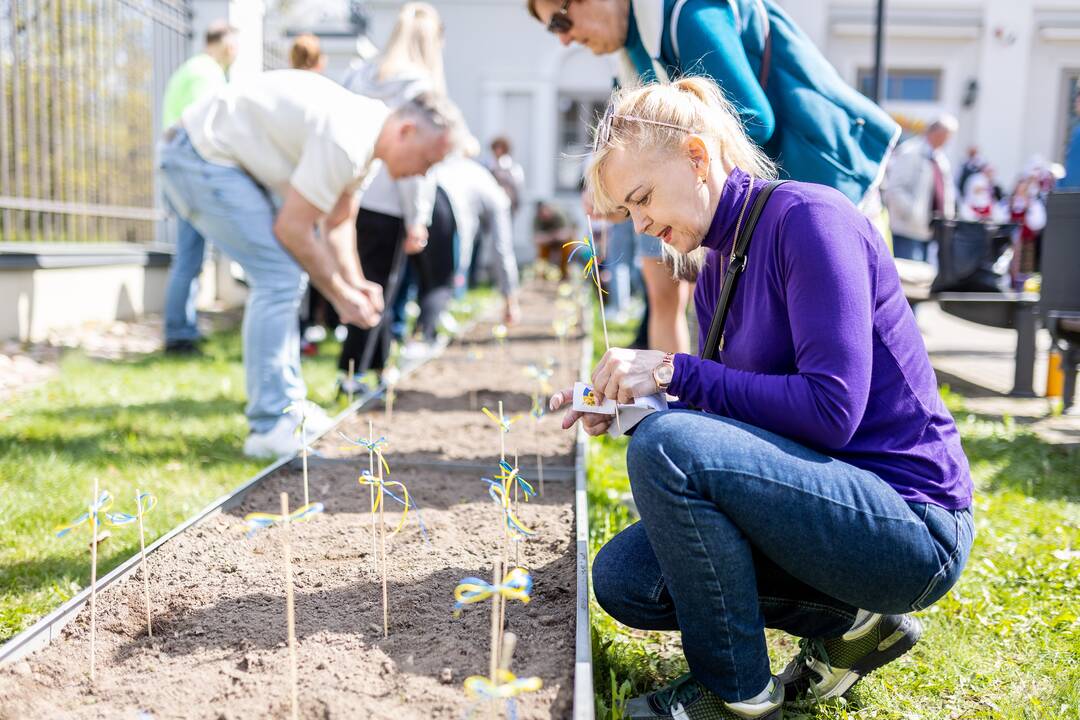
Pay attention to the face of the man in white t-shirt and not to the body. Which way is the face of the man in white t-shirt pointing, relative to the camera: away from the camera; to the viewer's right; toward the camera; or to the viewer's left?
to the viewer's right

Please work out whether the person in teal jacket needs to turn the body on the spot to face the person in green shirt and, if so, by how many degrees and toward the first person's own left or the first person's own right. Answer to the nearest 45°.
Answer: approximately 45° to the first person's own right

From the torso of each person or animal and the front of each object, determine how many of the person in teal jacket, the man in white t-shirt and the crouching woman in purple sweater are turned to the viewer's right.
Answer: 1

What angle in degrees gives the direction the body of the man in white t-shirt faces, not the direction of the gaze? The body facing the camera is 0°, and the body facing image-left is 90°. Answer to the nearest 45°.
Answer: approximately 270°

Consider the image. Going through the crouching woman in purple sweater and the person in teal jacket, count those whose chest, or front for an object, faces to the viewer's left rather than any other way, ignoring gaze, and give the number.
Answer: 2

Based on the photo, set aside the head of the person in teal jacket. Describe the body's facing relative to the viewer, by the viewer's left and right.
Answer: facing to the left of the viewer

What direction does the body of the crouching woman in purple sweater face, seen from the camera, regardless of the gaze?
to the viewer's left

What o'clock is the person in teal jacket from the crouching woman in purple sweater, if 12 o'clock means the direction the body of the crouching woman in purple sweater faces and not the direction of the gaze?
The person in teal jacket is roughly at 3 o'clock from the crouching woman in purple sweater.

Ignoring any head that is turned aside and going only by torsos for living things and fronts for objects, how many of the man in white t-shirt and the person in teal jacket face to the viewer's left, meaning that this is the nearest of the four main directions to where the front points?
1

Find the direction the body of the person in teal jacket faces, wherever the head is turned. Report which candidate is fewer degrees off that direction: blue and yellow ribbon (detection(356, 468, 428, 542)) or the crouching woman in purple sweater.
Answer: the blue and yellow ribbon

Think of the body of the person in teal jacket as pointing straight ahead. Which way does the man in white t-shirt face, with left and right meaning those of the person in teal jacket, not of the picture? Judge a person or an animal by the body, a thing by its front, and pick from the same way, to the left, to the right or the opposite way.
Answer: the opposite way

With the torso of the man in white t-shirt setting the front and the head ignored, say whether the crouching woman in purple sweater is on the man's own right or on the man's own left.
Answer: on the man's own right

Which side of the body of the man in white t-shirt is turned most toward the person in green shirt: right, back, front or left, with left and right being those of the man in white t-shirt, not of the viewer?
left
